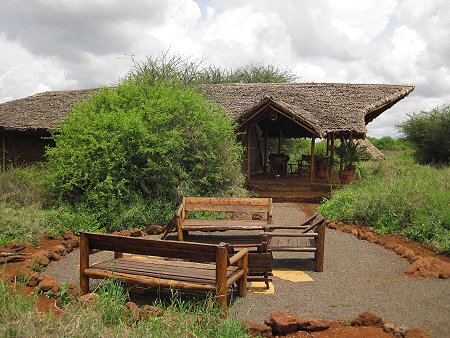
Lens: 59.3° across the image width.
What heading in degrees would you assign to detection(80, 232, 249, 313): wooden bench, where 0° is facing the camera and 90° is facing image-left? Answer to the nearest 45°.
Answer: approximately 225°

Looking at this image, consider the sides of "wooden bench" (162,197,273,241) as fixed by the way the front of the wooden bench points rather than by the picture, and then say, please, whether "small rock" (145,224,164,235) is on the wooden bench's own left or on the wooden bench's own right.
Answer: on the wooden bench's own right

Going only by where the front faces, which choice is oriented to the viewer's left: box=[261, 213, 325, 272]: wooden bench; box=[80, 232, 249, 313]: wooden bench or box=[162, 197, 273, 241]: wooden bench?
box=[261, 213, 325, 272]: wooden bench

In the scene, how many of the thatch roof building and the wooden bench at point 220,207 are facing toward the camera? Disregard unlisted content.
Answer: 2

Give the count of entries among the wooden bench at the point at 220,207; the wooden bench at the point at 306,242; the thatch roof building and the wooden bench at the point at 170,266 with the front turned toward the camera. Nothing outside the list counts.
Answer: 2

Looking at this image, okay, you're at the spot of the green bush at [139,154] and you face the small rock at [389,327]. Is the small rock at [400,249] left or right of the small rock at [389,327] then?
left

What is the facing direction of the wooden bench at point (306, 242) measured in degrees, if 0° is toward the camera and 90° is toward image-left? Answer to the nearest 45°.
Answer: approximately 90°

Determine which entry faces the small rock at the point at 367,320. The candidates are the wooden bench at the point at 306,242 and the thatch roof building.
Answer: the thatch roof building

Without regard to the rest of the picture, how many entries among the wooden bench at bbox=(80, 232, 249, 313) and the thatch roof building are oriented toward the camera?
1

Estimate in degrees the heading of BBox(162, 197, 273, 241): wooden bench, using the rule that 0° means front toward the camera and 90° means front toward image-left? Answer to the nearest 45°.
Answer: approximately 0°
